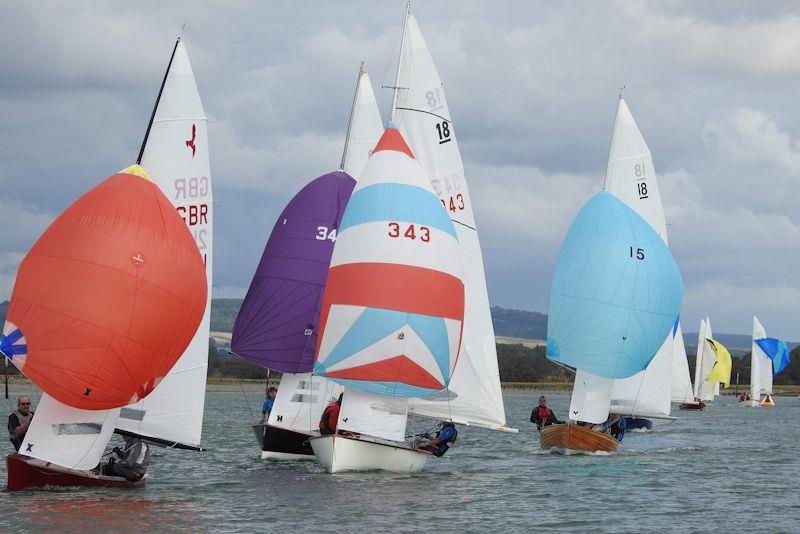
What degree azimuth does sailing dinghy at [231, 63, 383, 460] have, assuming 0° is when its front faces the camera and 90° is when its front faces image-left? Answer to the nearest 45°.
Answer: approximately 45°

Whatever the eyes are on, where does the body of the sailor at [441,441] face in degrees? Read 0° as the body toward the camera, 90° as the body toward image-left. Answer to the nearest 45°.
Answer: approximately 45°

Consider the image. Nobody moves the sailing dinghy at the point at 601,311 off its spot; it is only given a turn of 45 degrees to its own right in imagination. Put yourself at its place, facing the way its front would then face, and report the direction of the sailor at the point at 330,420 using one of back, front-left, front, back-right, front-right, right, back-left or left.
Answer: front

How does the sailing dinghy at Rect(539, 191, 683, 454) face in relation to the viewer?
toward the camera

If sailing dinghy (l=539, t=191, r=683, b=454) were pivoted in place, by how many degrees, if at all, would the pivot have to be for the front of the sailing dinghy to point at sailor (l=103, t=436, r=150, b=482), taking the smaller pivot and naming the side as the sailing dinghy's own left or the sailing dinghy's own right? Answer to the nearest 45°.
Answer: approximately 45° to the sailing dinghy's own right

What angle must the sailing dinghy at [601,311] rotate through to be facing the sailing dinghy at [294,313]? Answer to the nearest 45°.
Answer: approximately 45° to its right

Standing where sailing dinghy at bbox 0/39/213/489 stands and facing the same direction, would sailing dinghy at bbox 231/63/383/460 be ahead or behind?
behind

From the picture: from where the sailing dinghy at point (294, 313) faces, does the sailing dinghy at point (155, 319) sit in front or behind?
in front

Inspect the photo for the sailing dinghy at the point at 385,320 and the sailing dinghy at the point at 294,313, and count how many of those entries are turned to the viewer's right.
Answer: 0

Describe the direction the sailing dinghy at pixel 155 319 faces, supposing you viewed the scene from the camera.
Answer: facing the viewer and to the left of the viewer
